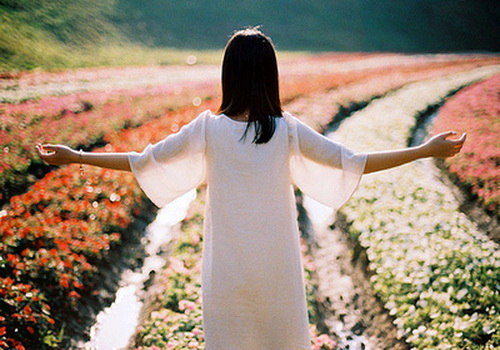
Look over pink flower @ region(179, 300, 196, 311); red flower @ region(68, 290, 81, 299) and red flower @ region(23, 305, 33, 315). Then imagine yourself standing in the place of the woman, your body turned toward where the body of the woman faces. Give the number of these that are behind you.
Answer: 0

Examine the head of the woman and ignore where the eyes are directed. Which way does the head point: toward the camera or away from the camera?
away from the camera

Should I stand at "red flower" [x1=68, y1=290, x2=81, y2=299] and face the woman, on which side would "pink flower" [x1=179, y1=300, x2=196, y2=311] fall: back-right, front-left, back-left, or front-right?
front-left

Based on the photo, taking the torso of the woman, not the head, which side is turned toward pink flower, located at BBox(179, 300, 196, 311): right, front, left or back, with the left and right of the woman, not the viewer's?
front

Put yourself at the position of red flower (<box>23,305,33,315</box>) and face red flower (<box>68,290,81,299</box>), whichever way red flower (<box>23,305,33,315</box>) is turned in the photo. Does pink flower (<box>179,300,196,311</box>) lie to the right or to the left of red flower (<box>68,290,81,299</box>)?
right

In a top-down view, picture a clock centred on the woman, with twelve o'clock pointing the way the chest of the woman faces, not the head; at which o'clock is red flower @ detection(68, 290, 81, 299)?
The red flower is roughly at 11 o'clock from the woman.

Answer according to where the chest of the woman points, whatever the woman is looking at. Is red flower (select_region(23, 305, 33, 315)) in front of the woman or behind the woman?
in front

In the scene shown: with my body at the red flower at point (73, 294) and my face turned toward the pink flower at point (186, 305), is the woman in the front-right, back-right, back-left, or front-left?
front-right

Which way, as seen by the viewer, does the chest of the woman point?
away from the camera
